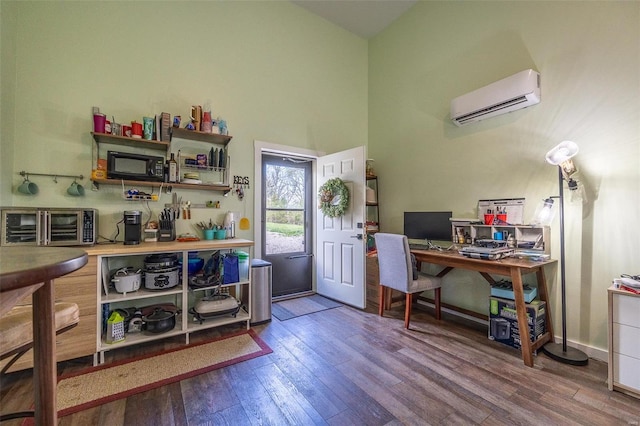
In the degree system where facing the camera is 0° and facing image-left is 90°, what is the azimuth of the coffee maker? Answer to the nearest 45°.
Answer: approximately 0°

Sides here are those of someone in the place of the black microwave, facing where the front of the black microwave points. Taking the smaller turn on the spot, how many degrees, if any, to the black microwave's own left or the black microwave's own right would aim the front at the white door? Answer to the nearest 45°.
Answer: approximately 90° to the black microwave's own left

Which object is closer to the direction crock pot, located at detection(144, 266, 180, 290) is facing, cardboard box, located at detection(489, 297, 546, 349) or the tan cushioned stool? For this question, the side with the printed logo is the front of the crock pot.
the tan cushioned stool

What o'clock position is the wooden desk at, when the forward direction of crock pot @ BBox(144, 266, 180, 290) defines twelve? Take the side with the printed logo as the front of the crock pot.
The wooden desk is roughly at 10 o'clock from the crock pot.

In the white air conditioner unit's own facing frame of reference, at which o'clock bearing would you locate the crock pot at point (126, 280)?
The crock pot is roughly at 12 o'clock from the white air conditioner unit.
